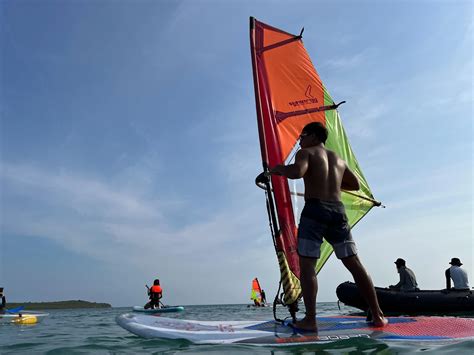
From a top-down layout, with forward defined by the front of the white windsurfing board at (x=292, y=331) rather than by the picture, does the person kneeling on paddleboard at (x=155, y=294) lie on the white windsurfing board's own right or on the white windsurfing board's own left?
on the white windsurfing board's own right

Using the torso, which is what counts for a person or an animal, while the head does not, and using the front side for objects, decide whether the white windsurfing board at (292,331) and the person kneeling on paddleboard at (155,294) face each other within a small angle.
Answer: no

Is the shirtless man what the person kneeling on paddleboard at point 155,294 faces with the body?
no

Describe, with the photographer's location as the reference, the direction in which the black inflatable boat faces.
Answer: facing to the left of the viewer

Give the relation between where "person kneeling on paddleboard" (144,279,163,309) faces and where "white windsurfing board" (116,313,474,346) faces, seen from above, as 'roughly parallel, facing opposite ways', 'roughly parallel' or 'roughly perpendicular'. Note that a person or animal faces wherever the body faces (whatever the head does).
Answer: roughly perpendicular

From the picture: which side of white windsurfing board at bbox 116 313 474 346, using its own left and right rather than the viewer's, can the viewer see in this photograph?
left

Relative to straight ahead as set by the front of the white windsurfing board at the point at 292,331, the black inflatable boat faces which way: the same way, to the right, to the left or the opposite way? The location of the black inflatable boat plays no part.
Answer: the same way

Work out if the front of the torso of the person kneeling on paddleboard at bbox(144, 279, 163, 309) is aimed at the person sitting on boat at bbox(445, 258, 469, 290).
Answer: no

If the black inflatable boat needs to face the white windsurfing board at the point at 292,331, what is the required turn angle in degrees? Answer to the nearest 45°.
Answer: approximately 90° to its left

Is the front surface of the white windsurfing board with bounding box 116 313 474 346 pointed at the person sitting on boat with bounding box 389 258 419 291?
no
